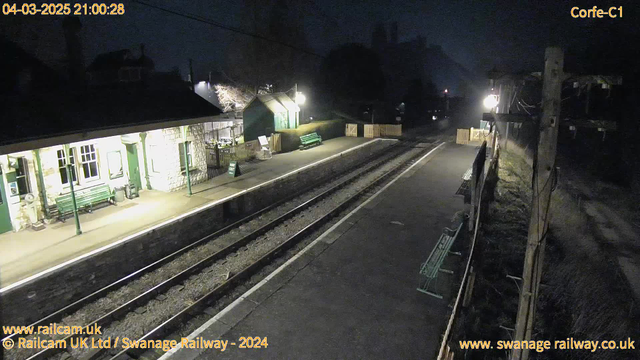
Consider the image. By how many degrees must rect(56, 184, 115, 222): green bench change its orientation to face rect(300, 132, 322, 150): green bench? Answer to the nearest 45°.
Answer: approximately 90° to its left

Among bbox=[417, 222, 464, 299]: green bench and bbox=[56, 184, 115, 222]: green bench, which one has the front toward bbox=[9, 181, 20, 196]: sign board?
bbox=[417, 222, 464, 299]: green bench

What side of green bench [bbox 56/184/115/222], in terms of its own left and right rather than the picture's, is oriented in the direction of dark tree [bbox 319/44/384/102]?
left

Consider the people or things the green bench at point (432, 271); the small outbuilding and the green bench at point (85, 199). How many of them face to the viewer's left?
1

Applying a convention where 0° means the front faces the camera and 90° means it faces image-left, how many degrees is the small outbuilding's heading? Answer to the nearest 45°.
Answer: approximately 315°

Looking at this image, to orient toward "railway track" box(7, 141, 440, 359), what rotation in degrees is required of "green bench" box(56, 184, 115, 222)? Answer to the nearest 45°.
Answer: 0° — it already faces it

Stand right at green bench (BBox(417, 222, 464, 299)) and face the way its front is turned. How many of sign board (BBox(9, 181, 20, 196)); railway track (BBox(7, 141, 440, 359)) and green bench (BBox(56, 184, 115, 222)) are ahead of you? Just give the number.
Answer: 3

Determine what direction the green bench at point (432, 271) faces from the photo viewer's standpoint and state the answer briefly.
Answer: facing to the left of the viewer

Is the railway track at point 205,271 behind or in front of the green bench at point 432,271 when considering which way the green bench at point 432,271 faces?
in front

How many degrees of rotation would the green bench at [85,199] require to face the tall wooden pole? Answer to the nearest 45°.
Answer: approximately 45° to its right

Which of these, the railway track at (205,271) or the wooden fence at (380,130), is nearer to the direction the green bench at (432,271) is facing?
the railway track

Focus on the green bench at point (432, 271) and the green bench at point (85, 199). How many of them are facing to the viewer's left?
1

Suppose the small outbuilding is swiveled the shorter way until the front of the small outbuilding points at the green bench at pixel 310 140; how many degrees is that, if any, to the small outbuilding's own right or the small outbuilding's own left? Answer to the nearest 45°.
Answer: approximately 45° to the small outbuilding's own left

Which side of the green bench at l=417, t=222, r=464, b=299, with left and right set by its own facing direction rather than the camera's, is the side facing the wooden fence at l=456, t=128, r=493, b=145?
right

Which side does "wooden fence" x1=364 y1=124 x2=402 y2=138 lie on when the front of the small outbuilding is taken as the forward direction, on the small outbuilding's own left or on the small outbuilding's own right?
on the small outbuilding's own left

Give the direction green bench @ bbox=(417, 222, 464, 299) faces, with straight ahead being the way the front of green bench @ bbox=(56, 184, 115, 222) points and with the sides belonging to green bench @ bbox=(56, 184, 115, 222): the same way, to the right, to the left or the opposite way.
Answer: the opposite way
